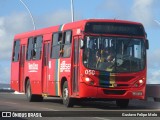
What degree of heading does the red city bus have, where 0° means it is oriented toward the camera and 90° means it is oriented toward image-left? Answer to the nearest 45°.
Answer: approximately 315°
